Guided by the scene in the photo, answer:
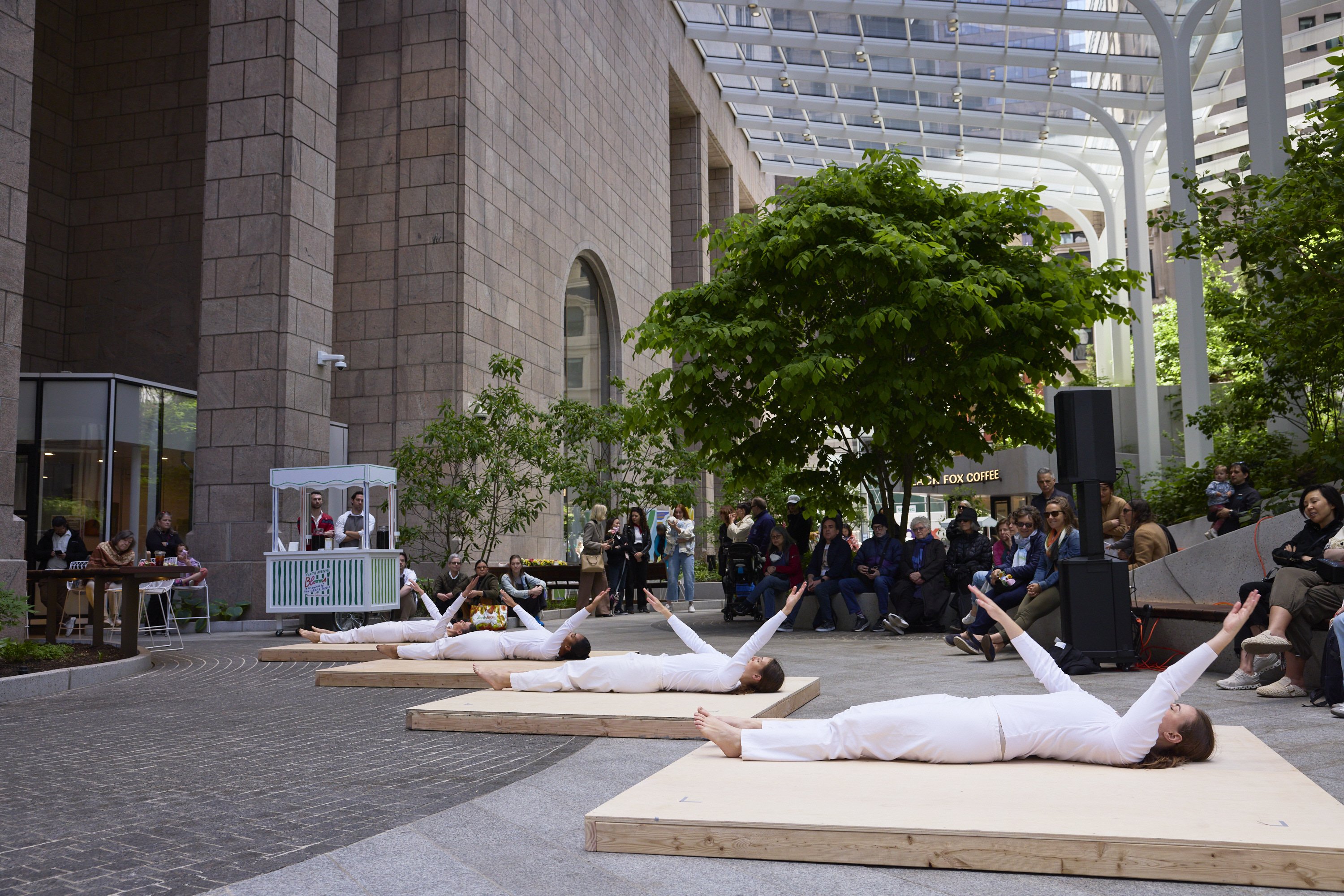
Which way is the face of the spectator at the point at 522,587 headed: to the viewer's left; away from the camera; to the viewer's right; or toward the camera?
toward the camera

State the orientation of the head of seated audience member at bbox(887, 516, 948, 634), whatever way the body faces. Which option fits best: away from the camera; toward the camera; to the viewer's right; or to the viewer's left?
toward the camera

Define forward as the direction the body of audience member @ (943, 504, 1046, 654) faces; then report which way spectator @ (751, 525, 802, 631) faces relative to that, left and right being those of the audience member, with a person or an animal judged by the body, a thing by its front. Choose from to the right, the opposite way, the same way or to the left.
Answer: the same way

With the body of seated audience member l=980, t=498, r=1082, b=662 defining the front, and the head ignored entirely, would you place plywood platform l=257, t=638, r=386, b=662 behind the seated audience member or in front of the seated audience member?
in front

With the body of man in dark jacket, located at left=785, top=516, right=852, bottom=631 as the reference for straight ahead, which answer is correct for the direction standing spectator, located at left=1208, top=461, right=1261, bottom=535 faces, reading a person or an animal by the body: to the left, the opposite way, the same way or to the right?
the same way

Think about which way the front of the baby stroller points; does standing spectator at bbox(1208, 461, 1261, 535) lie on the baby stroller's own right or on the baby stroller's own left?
on the baby stroller's own left

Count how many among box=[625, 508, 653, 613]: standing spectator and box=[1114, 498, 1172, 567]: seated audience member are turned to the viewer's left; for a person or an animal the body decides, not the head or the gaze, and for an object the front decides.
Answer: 1

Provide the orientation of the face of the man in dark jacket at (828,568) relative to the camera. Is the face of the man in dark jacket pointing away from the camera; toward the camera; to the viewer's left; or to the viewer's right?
toward the camera

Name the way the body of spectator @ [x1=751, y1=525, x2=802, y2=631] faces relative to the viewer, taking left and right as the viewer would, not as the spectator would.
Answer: facing the viewer and to the left of the viewer

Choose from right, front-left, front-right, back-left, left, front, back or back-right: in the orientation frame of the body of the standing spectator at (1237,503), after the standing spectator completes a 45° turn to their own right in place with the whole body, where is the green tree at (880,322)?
front

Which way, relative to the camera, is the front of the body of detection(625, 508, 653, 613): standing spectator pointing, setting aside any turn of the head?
toward the camera

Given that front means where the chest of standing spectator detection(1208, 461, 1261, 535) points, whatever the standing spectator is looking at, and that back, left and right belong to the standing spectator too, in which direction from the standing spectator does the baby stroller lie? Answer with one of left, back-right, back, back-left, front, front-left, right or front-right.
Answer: front-right

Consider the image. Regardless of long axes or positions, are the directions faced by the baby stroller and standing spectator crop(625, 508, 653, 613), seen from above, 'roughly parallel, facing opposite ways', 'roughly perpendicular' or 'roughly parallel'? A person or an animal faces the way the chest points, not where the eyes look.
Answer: roughly parallel
